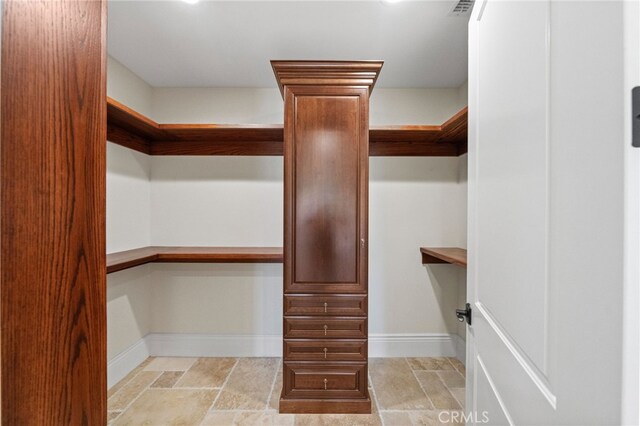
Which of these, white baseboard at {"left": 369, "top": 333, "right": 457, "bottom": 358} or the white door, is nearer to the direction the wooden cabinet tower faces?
the white door

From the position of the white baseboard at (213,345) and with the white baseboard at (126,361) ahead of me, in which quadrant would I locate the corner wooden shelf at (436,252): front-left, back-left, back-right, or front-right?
back-left

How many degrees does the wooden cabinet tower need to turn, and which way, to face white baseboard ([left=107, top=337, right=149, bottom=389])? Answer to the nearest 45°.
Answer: approximately 90° to its right

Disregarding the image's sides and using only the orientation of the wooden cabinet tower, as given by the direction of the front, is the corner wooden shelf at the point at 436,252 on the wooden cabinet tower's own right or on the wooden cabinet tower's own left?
on the wooden cabinet tower's own left

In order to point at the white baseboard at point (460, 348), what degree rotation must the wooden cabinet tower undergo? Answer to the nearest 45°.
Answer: approximately 135° to its left

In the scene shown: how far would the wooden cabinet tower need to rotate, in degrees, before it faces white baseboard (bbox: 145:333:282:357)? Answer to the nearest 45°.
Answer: approximately 135° to its right

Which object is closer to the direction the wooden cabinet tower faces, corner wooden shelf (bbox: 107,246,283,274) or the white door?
the white door

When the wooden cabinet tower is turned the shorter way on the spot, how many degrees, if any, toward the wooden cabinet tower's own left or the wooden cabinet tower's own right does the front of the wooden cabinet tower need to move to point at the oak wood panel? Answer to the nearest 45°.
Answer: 0° — it already faces it

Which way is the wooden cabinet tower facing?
toward the camera
